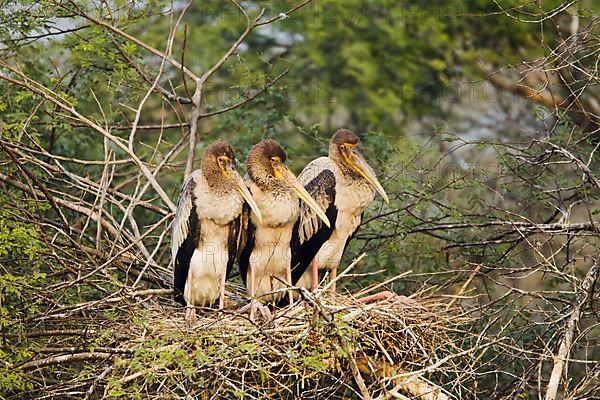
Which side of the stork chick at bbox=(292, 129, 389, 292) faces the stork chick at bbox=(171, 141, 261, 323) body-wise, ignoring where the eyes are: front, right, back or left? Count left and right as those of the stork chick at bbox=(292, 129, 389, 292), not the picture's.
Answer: right

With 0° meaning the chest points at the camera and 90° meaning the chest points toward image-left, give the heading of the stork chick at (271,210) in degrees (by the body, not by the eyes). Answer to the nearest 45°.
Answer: approximately 315°

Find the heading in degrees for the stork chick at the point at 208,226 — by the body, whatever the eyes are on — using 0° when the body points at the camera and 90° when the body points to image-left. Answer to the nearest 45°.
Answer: approximately 315°

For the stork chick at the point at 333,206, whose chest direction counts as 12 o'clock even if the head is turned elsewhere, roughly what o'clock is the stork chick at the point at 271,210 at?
the stork chick at the point at 271,210 is roughly at 3 o'clock from the stork chick at the point at 333,206.

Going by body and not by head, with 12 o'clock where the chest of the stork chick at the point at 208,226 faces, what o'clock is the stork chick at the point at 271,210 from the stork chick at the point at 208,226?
the stork chick at the point at 271,210 is roughly at 10 o'clock from the stork chick at the point at 208,226.

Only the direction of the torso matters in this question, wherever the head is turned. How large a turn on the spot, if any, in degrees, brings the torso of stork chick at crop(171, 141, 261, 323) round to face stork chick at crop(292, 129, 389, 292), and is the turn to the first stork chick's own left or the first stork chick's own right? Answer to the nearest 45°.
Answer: approximately 90° to the first stork chick's own left

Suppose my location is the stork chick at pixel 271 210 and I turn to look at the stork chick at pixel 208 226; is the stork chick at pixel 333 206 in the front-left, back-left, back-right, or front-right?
back-right

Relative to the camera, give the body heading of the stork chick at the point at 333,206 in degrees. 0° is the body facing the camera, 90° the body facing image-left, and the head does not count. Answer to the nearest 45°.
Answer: approximately 315°
